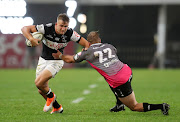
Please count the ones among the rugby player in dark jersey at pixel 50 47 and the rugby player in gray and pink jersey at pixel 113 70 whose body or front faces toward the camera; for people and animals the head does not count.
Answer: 1

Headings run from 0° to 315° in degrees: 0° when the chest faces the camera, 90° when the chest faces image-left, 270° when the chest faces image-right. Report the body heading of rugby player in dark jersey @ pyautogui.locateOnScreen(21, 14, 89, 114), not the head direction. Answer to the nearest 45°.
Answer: approximately 0°

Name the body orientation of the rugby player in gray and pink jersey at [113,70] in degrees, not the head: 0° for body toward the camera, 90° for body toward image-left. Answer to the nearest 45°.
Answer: approximately 135°

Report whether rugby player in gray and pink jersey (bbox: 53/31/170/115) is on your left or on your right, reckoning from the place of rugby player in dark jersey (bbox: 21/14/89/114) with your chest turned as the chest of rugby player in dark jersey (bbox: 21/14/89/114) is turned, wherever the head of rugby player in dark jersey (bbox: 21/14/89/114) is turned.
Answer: on your left

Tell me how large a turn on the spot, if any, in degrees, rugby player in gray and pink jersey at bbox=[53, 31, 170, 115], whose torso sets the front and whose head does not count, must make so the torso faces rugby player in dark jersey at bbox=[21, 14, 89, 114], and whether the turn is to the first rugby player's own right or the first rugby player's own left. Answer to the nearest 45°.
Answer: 0° — they already face them
